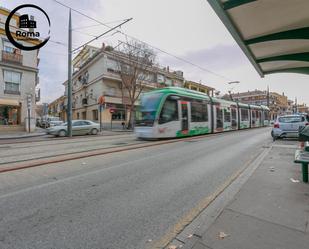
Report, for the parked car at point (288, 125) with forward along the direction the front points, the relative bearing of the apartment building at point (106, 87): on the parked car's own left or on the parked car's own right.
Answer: on the parked car's own left

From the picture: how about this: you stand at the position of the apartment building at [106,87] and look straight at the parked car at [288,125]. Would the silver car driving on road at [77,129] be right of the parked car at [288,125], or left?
right

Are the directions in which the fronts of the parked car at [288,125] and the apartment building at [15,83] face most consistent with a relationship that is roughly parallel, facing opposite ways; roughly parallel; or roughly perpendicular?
roughly perpendicular

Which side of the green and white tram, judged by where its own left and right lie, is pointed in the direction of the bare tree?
right
